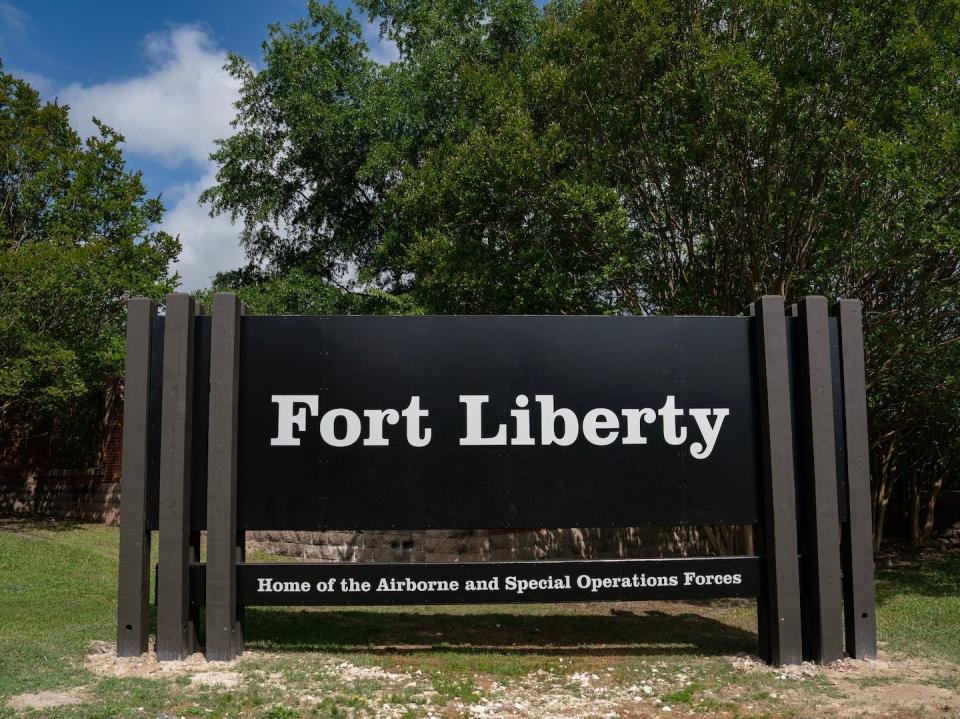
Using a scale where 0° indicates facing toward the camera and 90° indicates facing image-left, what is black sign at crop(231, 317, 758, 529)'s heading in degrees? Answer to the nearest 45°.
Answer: approximately 0°

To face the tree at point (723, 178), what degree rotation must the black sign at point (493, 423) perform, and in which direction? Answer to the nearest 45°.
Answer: approximately 135° to its left

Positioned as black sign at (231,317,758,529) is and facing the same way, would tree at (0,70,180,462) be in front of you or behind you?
behind
